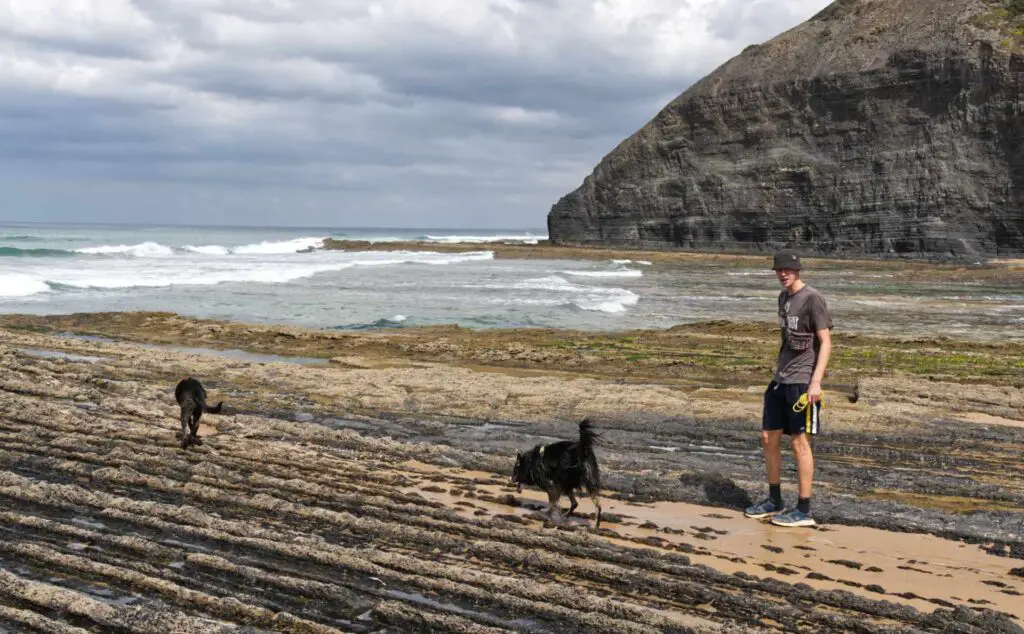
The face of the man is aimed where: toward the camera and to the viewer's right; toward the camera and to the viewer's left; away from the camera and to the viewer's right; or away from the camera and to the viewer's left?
toward the camera and to the viewer's left

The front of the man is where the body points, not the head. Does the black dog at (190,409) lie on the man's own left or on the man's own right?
on the man's own right

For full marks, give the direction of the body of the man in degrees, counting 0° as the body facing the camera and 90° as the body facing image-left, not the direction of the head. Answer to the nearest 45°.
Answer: approximately 45°

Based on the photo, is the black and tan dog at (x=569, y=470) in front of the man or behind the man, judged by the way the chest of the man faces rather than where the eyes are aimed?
in front
